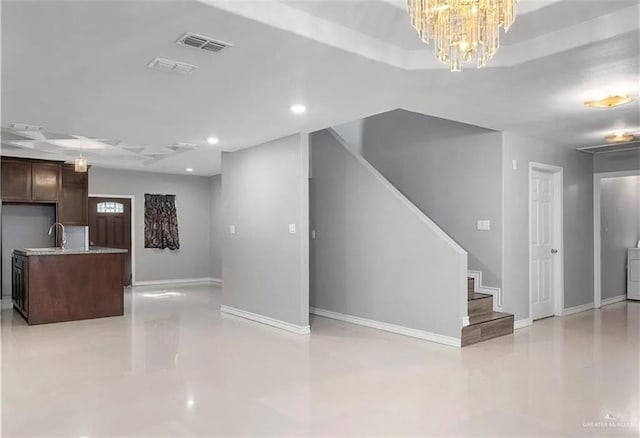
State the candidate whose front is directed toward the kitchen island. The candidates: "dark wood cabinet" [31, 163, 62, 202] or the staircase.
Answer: the dark wood cabinet

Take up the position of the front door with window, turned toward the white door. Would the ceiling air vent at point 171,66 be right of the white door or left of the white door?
right

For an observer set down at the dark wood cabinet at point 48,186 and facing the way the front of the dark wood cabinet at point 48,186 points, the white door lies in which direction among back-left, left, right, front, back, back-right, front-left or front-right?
front-left

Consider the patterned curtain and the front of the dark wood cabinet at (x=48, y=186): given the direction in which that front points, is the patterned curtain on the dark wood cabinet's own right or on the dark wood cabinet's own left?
on the dark wood cabinet's own left

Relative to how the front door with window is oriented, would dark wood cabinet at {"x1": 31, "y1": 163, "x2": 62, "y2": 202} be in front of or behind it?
in front

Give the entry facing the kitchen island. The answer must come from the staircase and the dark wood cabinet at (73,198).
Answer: the dark wood cabinet

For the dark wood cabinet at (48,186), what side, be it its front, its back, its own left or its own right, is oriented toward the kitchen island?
front

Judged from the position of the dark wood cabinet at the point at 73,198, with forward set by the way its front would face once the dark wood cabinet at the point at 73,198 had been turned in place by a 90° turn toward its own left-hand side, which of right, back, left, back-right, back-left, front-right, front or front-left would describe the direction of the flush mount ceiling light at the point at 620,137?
front-right

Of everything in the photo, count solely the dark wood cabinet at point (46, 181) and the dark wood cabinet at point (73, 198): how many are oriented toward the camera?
2

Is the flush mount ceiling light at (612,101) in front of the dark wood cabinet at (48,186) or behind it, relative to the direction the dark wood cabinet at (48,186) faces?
in front

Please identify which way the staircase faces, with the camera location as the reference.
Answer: facing the viewer and to the right of the viewer

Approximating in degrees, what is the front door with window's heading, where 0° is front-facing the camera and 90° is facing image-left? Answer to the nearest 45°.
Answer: approximately 0°
